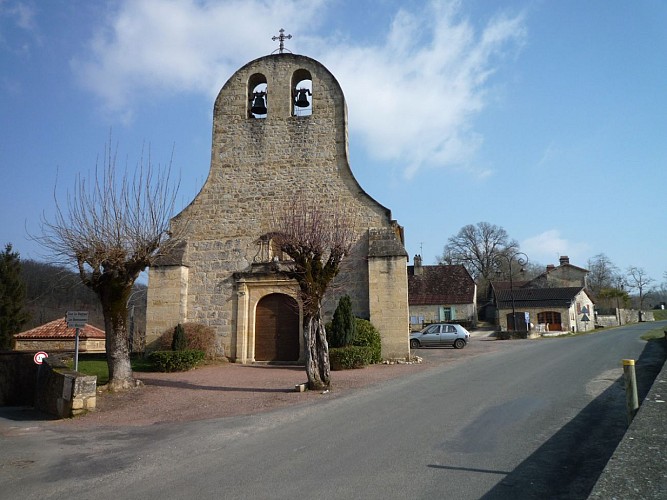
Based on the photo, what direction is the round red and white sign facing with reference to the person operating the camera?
facing the viewer

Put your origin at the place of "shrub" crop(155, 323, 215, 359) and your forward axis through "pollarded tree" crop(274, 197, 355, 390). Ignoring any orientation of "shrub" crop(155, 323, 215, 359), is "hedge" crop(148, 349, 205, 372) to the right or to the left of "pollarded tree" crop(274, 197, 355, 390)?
right

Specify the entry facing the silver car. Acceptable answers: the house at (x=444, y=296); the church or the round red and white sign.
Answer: the house

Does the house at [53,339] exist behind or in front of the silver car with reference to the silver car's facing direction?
in front

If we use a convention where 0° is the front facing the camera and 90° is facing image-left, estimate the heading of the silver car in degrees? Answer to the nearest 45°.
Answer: approximately 90°

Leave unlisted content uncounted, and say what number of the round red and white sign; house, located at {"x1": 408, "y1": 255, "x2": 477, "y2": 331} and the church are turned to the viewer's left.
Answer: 0

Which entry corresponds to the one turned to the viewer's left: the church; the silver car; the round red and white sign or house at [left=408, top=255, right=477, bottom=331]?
the silver car

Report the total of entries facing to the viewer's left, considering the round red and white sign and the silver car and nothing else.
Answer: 1

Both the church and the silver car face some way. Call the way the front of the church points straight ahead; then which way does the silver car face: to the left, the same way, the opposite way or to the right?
to the right

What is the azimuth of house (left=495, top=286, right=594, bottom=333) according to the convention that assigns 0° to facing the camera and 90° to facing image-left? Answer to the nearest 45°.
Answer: approximately 45°

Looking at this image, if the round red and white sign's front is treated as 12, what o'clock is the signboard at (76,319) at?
The signboard is roughly at 7 o'clock from the round red and white sign.

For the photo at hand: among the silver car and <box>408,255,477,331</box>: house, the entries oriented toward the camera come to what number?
1

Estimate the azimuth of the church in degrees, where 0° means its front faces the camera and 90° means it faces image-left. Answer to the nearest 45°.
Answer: approximately 0°
